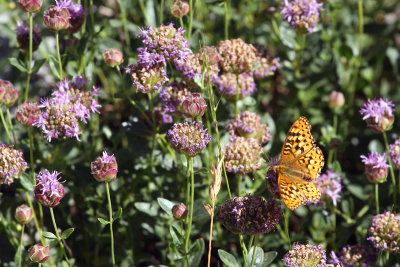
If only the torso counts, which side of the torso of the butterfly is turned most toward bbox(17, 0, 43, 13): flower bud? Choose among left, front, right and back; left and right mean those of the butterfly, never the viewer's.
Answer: front

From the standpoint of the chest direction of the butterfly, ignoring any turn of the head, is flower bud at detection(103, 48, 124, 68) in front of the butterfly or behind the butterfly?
in front
